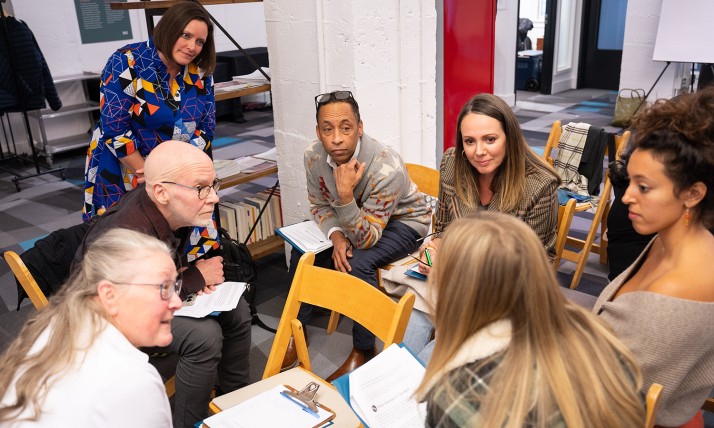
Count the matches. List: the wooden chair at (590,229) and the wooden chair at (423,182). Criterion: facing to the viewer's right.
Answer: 0

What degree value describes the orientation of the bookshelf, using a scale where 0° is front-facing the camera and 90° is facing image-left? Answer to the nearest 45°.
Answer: approximately 315°

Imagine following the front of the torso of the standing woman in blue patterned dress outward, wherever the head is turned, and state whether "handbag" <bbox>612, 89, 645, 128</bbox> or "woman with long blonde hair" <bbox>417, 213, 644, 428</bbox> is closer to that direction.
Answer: the woman with long blonde hair

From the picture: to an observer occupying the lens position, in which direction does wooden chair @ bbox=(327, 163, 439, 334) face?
facing the viewer and to the left of the viewer

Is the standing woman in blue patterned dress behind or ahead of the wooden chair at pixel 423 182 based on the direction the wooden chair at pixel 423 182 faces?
ahead

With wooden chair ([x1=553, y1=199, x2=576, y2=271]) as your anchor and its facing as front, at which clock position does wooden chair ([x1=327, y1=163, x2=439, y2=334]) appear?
wooden chair ([x1=327, y1=163, x2=439, y2=334]) is roughly at 2 o'clock from wooden chair ([x1=553, y1=199, x2=576, y2=271]).

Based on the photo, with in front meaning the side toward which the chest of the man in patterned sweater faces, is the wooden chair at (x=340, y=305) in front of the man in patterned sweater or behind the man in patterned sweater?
in front

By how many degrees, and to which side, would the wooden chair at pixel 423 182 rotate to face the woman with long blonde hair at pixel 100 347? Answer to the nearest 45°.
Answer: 0° — it already faces them

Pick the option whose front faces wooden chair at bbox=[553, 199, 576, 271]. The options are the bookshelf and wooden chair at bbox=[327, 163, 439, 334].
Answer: the bookshelf

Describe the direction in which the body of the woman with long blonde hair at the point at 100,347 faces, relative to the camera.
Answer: to the viewer's right

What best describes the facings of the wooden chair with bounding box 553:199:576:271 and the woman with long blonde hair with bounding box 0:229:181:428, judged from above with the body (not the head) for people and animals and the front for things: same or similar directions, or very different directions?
very different directions

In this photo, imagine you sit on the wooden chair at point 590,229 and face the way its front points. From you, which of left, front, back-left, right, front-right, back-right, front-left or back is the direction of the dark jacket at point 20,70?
front-right

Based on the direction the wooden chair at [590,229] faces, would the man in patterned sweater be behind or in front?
in front

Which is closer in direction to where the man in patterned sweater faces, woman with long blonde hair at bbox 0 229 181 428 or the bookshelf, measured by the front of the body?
the woman with long blonde hair

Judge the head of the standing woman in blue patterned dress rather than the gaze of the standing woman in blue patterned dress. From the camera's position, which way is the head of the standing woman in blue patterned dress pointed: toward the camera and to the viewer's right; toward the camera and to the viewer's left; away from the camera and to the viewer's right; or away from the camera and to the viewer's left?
toward the camera and to the viewer's right
